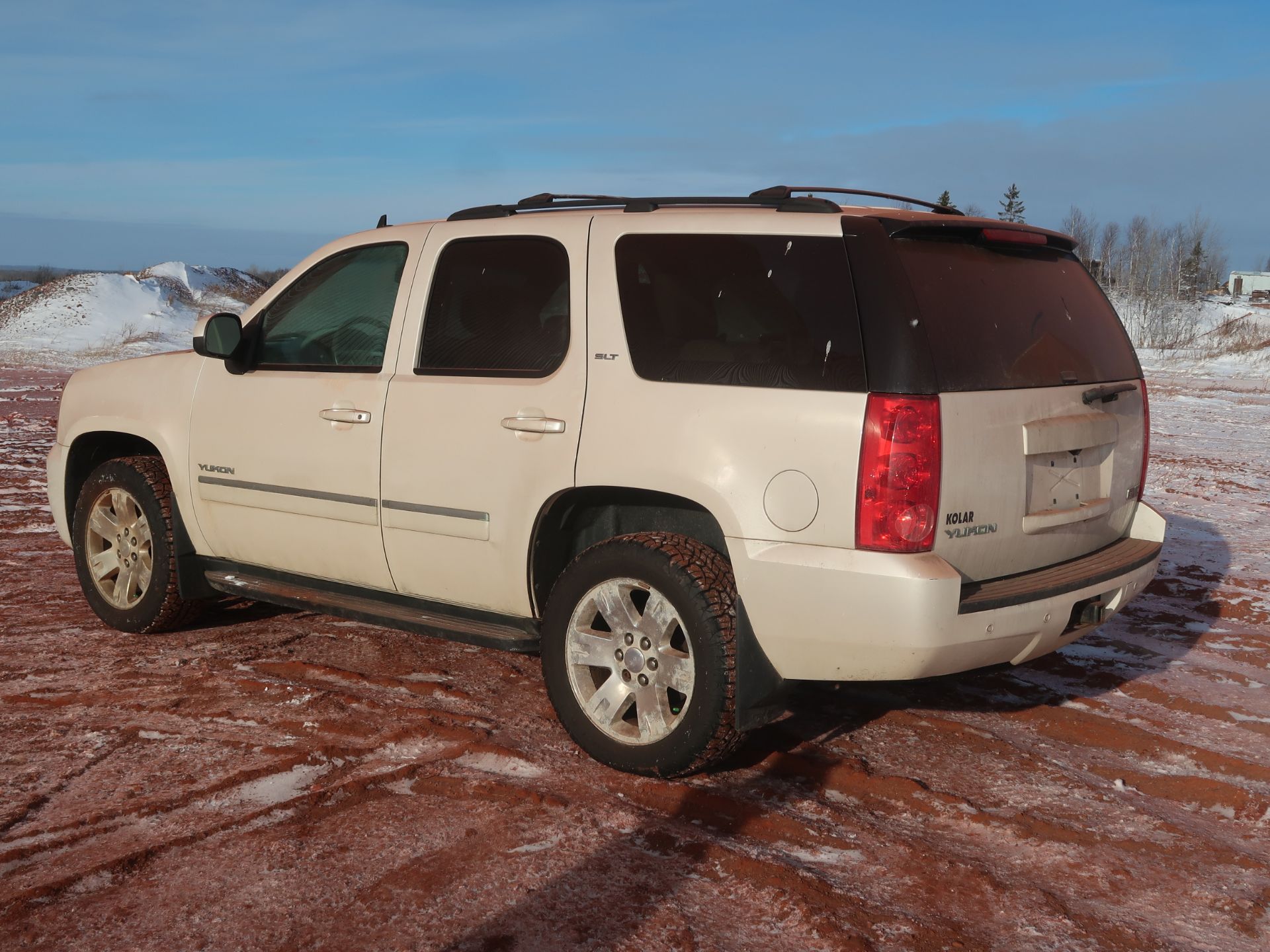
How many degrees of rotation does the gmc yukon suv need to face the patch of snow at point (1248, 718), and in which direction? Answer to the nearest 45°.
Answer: approximately 135° to its right

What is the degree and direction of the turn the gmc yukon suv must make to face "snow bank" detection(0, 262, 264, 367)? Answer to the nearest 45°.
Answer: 0° — it already faces it

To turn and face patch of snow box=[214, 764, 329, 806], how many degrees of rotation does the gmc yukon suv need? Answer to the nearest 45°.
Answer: approximately 45° to its left

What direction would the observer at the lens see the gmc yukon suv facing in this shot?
facing away from the viewer and to the left of the viewer
